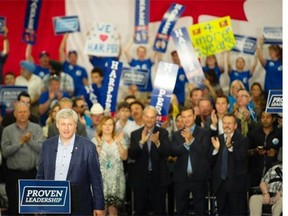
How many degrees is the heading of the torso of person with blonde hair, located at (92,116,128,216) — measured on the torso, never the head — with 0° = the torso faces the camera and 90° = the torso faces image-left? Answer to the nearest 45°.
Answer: approximately 0°

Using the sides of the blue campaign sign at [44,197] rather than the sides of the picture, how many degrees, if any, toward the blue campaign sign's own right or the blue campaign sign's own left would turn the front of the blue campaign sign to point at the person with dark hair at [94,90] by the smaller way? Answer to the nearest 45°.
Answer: approximately 180°

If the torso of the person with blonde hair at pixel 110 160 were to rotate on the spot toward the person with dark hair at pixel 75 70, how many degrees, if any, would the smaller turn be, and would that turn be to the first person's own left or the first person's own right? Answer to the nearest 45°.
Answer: approximately 180°

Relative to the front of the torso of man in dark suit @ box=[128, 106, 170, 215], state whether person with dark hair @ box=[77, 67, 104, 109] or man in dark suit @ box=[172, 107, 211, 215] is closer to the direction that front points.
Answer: the man in dark suit

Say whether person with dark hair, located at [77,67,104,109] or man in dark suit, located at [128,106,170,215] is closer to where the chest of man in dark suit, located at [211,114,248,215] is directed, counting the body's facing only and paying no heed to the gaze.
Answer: the man in dark suit

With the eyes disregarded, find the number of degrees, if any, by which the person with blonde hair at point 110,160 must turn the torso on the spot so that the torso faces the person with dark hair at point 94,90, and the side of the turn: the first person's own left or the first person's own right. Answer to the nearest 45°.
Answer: approximately 180°

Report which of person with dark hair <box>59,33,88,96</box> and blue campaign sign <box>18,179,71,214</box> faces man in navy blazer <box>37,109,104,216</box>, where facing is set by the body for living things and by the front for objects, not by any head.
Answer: the person with dark hair

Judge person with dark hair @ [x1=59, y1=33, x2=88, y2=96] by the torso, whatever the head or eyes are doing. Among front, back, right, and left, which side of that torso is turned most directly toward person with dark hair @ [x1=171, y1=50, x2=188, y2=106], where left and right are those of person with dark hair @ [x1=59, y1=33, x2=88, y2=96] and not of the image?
left

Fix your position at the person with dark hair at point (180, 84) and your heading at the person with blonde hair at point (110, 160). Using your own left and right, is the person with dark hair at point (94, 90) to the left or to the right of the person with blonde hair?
right

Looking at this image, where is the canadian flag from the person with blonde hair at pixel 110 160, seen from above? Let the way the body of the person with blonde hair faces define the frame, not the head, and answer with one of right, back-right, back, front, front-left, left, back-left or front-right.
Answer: back
